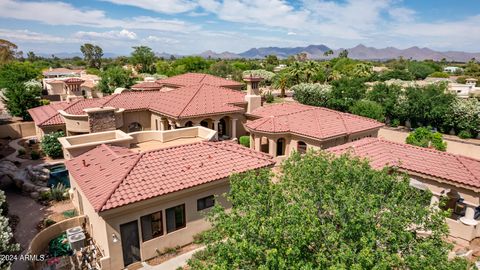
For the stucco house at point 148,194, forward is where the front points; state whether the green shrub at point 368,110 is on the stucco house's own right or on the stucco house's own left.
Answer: on the stucco house's own left

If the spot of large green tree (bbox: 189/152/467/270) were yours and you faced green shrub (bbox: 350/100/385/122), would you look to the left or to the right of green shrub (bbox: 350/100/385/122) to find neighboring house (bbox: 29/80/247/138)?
left

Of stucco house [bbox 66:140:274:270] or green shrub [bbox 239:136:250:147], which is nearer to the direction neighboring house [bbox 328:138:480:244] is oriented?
the stucco house

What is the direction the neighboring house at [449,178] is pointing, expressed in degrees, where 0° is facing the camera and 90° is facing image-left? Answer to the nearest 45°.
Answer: approximately 45°

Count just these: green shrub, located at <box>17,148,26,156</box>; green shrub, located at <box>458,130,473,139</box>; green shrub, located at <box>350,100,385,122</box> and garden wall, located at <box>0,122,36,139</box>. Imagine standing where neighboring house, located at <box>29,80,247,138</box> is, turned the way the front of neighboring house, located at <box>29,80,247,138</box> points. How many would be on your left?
2

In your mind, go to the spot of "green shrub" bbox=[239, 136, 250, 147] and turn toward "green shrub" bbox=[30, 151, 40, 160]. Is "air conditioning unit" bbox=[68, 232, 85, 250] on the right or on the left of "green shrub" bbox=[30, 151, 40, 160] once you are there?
left

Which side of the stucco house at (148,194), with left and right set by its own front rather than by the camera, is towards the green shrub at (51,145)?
back

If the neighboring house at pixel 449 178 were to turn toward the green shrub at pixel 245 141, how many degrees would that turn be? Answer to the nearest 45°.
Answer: approximately 90° to its right
